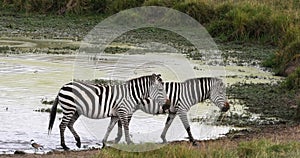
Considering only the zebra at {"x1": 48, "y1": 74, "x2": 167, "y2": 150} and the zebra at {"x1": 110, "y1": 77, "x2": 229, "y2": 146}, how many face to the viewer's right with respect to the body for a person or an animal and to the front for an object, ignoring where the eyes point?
2

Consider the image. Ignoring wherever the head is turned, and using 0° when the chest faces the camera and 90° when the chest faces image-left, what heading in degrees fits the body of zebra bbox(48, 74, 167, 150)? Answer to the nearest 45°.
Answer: approximately 270°

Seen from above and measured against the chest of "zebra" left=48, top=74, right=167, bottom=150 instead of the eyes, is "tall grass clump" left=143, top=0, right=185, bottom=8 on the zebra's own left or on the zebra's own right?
on the zebra's own left

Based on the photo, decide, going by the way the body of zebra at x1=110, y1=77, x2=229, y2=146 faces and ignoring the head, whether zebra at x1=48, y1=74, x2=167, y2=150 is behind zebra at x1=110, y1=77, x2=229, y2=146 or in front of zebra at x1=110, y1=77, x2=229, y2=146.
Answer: behind

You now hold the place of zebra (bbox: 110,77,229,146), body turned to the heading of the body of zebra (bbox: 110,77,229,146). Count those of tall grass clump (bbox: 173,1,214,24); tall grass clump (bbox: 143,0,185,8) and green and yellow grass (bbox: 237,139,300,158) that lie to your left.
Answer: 2

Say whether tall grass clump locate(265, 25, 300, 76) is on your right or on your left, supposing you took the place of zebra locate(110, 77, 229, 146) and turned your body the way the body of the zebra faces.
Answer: on your left

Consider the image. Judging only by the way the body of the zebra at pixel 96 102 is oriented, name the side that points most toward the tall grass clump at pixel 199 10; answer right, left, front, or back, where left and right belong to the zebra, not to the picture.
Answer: left

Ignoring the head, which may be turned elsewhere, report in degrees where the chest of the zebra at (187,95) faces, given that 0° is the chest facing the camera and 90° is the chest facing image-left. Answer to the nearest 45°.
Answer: approximately 270°

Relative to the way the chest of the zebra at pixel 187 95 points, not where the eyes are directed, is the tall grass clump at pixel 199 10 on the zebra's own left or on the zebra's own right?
on the zebra's own left
